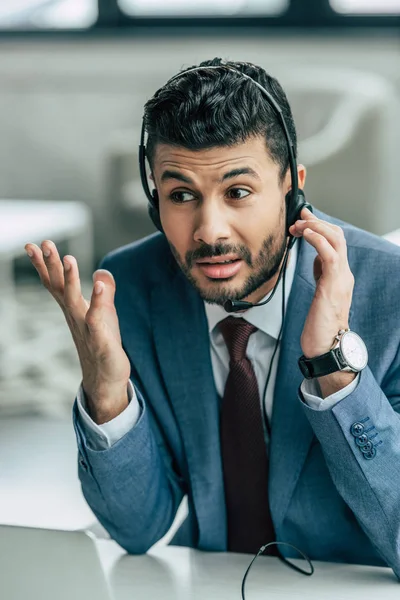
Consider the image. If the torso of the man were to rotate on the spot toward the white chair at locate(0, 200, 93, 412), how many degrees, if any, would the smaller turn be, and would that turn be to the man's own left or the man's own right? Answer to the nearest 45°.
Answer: approximately 180°

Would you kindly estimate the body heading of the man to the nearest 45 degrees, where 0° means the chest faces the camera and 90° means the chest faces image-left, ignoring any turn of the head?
approximately 0°

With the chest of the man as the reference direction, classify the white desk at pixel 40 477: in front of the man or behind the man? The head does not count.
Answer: behind

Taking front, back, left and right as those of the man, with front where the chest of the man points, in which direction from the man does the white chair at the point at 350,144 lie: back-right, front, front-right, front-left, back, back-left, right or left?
back
